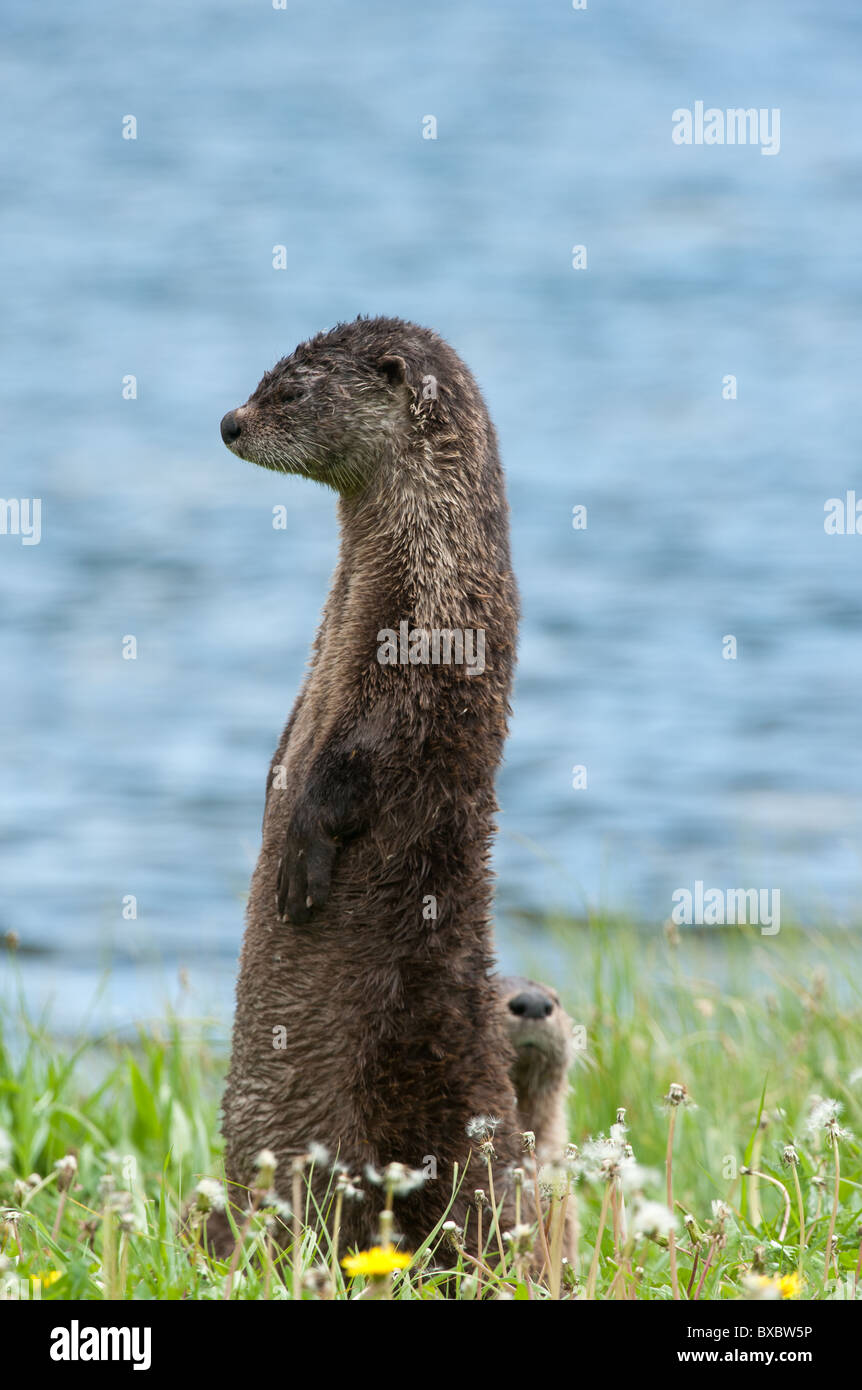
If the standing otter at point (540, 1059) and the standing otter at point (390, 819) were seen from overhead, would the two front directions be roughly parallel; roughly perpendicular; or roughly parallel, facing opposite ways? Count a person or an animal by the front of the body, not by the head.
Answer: roughly perpendicular

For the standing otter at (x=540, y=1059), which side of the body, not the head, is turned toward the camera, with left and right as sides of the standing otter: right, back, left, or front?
front

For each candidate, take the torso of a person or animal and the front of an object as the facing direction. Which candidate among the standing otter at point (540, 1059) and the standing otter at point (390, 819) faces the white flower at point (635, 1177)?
the standing otter at point (540, 1059)

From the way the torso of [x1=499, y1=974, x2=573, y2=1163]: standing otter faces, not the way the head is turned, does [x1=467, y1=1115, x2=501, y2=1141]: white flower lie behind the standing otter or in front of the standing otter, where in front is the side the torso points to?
in front

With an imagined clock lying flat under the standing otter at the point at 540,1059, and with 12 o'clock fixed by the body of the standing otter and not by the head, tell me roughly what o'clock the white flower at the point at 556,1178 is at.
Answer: The white flower is roughly at 12 o'clock from the standing otter.

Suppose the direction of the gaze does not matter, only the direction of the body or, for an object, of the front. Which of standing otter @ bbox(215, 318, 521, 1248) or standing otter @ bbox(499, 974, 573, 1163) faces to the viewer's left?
standing otter @ bbox(215, 318, 521, 1248)

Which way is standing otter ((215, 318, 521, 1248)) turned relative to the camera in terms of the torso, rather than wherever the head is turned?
to the viewer's left
